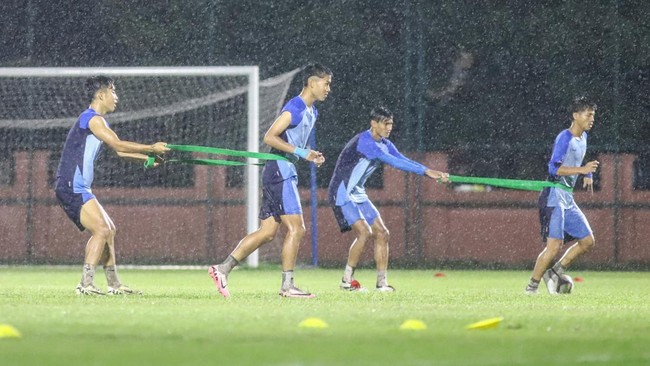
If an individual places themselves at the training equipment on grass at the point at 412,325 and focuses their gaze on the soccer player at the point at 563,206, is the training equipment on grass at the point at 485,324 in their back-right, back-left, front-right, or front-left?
front-right

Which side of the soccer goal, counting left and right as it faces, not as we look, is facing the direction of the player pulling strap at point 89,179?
front

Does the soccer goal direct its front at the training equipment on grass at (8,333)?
yes

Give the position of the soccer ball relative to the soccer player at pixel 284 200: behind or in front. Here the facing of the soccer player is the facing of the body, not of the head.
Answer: in front

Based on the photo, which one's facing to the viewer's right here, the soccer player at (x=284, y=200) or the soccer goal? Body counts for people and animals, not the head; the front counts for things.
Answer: the soccer player

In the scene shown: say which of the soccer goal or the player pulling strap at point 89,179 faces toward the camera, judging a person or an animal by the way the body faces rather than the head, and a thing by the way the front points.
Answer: the soccer goal

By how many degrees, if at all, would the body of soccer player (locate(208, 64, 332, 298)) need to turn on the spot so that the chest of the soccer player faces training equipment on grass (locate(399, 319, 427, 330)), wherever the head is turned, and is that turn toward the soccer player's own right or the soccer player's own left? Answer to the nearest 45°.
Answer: approximately 90° to the soccer player's own right

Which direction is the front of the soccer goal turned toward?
toward the camera

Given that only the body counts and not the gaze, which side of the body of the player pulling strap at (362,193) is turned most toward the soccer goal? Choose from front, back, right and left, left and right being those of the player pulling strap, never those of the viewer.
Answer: back

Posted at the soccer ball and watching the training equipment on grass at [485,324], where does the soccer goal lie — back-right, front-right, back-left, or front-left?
back-right

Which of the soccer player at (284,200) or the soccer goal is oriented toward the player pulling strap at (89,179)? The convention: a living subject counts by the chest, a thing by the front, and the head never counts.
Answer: the soccer goal

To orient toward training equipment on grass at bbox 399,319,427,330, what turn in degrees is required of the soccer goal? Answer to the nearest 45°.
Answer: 0° — it already faces it

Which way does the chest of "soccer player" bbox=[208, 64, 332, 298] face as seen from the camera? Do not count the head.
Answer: to the viewer's right

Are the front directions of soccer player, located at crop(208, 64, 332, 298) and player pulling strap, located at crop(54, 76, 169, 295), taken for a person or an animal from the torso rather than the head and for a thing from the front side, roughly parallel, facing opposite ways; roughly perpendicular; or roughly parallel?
roughly parallel

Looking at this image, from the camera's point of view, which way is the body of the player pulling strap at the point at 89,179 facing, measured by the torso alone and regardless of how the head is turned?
to the viewer's right
